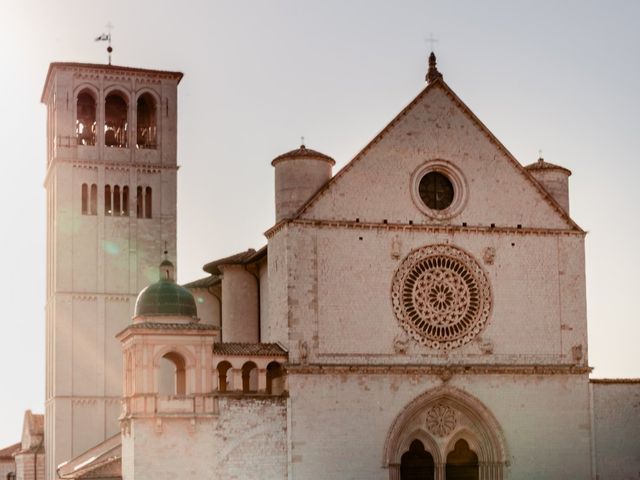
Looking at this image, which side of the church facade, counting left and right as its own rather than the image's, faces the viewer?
front
